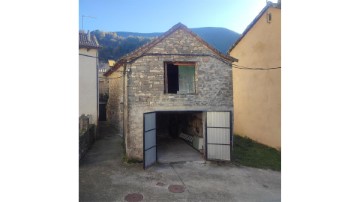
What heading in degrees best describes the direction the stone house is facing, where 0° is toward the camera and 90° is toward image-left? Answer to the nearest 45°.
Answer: approximately 0°

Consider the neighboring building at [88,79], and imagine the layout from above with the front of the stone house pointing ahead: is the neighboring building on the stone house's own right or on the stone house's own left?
on the stone house's own right
